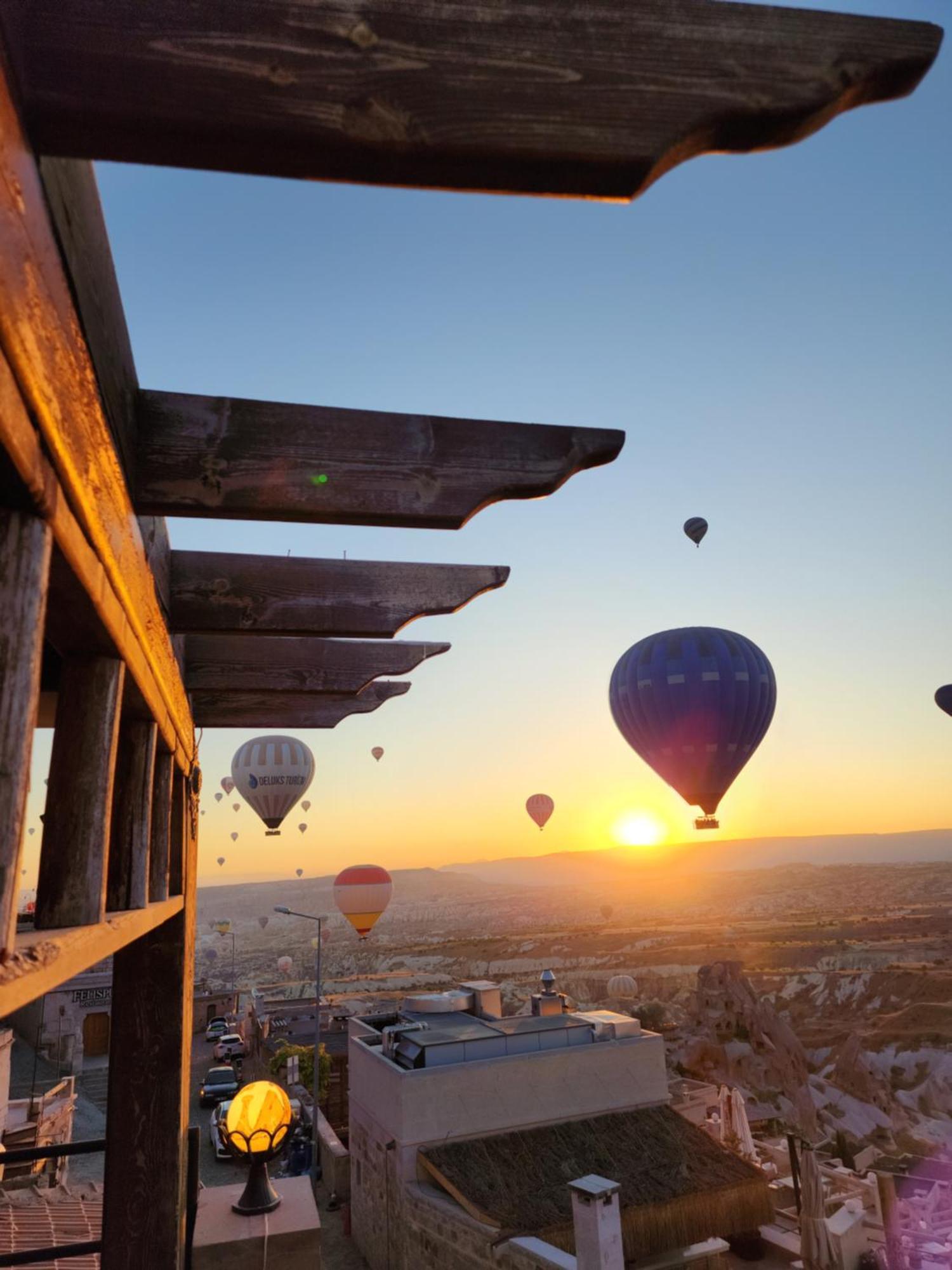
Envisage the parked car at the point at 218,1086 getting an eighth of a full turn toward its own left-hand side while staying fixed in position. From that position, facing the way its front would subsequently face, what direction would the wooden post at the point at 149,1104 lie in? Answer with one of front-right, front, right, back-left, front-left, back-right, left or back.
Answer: front-right

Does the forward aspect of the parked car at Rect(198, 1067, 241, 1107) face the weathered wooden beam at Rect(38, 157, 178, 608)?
yes

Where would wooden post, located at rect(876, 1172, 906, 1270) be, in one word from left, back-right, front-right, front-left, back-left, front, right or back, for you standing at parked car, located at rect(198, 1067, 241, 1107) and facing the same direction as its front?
front-left

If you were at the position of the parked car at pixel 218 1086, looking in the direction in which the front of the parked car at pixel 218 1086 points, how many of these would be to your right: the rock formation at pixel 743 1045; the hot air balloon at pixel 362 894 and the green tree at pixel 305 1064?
0

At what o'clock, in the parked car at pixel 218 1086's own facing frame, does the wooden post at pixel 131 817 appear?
The wooden post is roughly at 12 o'clock from the parked car.

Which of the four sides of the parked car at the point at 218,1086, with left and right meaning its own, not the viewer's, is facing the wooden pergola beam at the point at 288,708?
front

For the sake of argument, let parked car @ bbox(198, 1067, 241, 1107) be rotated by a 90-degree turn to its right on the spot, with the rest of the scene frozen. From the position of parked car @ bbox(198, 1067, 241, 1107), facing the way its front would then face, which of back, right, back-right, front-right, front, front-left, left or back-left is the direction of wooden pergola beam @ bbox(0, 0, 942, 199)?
left

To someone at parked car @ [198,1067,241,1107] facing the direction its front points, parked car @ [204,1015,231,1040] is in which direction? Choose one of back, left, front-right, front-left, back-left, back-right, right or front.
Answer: back

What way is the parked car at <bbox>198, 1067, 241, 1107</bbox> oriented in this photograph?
toward the camera

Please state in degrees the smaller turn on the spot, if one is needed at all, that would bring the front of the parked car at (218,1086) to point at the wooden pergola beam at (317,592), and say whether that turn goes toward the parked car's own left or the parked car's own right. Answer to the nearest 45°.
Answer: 0° — it already faces it
